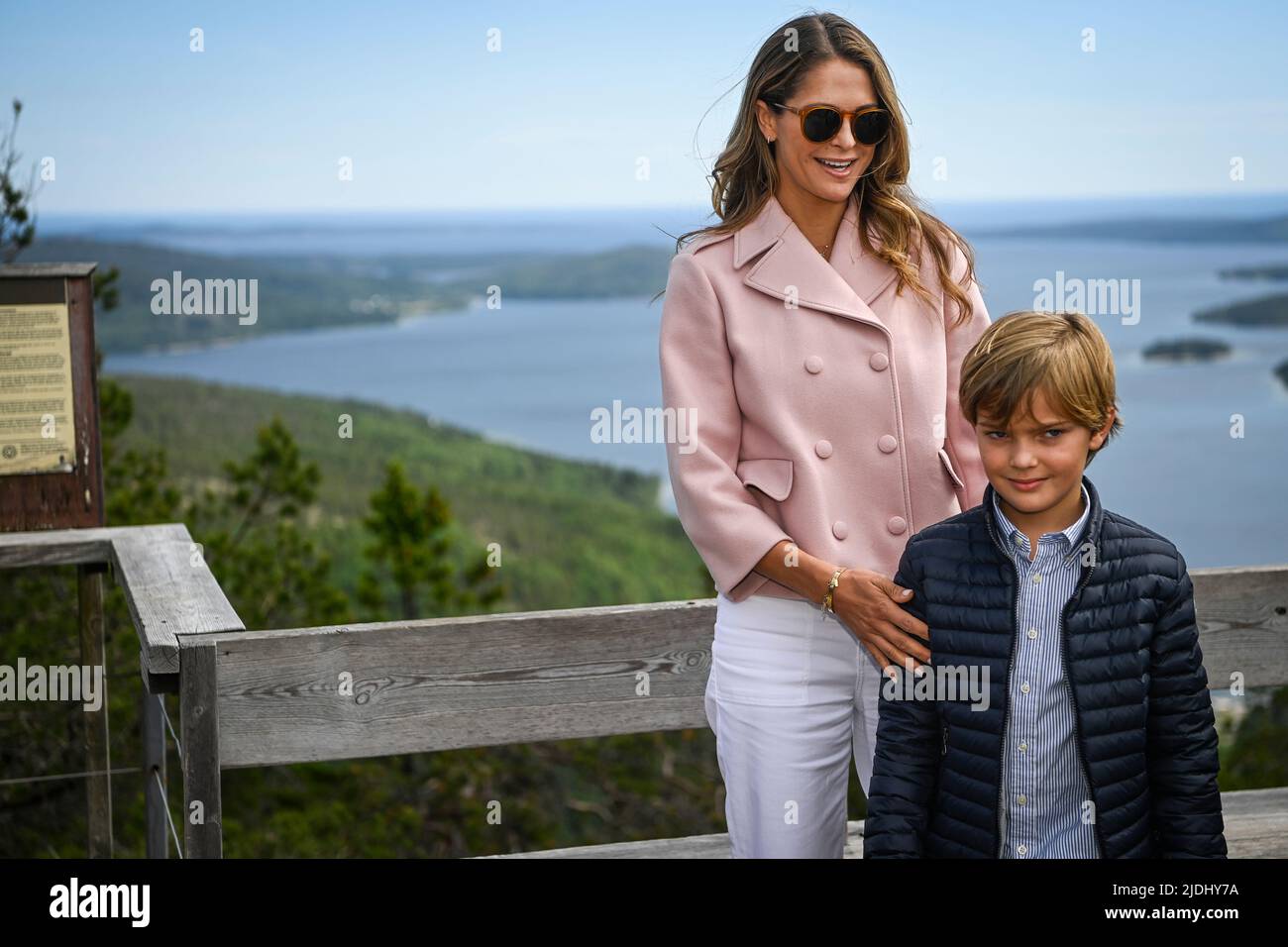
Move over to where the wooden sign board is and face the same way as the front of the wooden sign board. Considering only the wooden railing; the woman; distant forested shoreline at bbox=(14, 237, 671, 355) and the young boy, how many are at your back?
1

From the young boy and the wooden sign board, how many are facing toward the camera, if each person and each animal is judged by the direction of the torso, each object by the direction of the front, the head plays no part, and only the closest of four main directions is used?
2

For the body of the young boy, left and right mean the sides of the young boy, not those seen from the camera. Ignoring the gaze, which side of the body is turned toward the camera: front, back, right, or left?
front

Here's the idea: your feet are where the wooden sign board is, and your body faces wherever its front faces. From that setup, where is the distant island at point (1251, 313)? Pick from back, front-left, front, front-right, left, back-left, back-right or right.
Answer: back-left

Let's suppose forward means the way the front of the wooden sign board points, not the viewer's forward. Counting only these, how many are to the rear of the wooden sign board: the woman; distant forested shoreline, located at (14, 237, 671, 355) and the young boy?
1

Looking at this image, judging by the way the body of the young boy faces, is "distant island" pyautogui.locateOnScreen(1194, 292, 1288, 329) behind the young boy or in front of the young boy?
behind

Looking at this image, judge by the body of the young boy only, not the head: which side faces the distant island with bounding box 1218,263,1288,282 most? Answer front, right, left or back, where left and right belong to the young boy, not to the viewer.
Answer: back

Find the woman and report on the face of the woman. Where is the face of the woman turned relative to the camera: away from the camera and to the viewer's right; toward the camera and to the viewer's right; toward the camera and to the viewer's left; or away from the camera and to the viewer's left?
toward the camera and to the viewer's right
